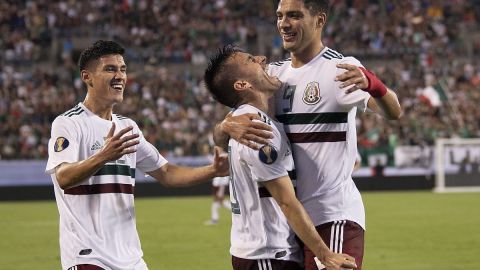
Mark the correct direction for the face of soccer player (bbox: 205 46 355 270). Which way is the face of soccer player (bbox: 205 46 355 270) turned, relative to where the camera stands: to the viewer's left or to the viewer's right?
to the viewer's right

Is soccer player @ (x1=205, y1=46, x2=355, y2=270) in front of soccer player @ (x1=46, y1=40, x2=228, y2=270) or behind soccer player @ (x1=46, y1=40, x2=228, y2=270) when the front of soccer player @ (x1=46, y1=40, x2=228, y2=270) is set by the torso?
in front

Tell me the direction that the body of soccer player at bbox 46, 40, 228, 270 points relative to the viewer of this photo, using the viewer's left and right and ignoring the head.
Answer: facing the viewer and to the right of the viewer

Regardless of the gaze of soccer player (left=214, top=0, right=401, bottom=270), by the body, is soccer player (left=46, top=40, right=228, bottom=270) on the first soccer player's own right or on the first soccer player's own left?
on the first soccer player's own right

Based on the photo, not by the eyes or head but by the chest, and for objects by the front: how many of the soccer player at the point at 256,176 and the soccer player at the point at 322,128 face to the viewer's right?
1
